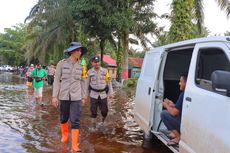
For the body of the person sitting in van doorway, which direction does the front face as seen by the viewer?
to the viewer's left

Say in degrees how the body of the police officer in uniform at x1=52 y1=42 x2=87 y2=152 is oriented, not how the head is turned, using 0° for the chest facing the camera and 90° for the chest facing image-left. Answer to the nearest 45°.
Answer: approximately 0°

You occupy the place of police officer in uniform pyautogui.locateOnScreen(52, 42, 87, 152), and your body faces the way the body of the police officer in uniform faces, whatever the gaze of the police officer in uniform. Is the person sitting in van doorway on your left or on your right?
on your left

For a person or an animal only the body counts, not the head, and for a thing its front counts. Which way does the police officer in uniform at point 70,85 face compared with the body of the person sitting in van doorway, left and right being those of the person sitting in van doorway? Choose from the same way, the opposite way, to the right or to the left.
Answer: to the left

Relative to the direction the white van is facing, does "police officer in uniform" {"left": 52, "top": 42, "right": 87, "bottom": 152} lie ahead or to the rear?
to the rear

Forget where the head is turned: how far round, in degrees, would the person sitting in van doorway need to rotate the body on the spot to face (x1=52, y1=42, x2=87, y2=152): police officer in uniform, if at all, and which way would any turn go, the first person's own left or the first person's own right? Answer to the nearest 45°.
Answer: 0° — they already face them

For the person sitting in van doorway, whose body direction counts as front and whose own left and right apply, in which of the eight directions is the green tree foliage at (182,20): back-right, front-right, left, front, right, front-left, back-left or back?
right

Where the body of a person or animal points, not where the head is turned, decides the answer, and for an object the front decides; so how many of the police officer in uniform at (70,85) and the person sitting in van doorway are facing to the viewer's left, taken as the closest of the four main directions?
1

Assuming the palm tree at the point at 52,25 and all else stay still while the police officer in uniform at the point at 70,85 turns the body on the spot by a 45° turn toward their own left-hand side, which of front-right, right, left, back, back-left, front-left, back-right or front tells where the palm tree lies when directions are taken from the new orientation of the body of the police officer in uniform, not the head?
back-left
